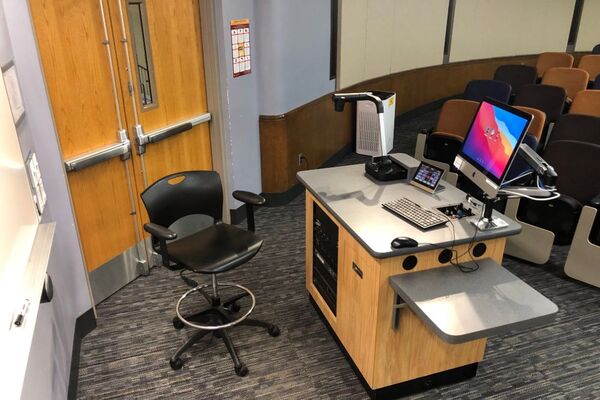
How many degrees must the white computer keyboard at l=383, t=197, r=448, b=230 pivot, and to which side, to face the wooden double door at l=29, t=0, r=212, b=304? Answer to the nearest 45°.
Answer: approximately 45° to its right

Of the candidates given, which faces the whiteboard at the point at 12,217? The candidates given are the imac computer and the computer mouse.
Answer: the imac computer

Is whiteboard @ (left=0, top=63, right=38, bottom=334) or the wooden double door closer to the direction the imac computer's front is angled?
the whiteboard

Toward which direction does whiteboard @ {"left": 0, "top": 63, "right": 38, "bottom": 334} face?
to the viewer's right

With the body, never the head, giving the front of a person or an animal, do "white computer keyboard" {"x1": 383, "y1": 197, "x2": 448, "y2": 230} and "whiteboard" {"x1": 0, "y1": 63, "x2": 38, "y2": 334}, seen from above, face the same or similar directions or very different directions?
very different directions

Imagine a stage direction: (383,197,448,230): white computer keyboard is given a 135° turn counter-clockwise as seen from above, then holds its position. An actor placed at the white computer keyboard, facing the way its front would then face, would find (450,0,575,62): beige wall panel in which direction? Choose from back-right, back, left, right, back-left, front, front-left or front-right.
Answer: left

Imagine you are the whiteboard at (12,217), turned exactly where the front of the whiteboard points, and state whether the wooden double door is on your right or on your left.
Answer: on your left
